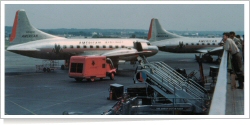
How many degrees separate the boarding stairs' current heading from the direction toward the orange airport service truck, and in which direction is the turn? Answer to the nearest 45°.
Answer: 0° — it already faces it

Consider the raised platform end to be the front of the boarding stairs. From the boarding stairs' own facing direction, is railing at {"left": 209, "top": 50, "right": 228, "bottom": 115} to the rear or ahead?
to the rear

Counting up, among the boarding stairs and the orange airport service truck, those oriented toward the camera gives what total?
0

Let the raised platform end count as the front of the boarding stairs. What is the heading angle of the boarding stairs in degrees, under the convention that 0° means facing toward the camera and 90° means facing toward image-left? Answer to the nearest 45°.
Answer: approximately 135°
